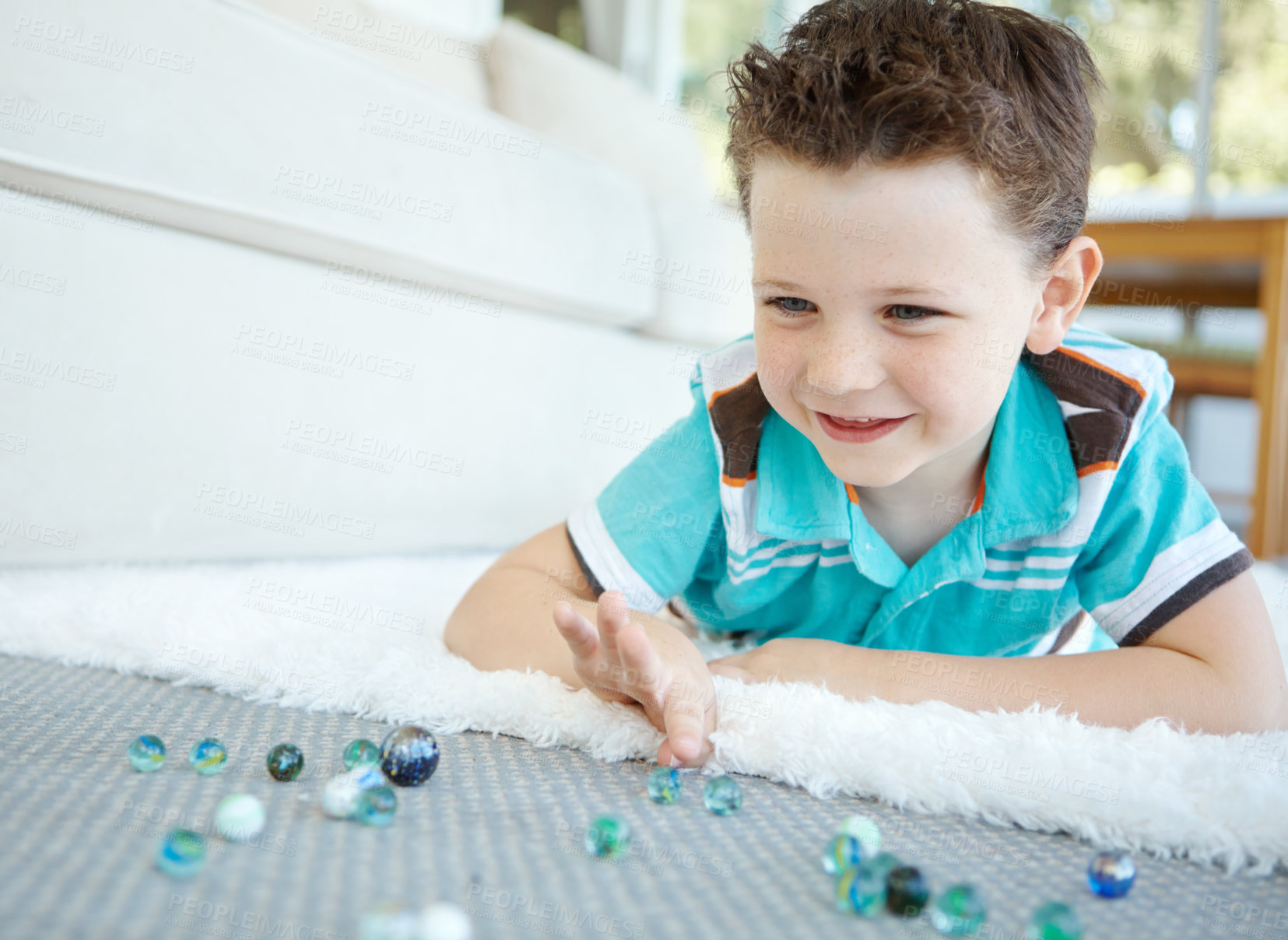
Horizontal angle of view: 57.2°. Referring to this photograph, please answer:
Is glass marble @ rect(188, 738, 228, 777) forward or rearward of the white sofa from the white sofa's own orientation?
forward

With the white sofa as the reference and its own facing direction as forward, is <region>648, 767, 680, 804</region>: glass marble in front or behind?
in front

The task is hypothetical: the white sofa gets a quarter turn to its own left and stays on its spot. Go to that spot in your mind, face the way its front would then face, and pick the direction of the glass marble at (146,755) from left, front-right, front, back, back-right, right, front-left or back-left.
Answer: back-right

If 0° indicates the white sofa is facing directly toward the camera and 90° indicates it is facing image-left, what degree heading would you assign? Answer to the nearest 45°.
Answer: approximately 315°

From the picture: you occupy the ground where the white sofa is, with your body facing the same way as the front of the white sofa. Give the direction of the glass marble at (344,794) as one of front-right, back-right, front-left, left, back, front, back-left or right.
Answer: front-right

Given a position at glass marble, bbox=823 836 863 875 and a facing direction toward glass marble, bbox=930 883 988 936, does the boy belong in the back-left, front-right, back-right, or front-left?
back-left

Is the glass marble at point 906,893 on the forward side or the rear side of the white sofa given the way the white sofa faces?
on the forward side
